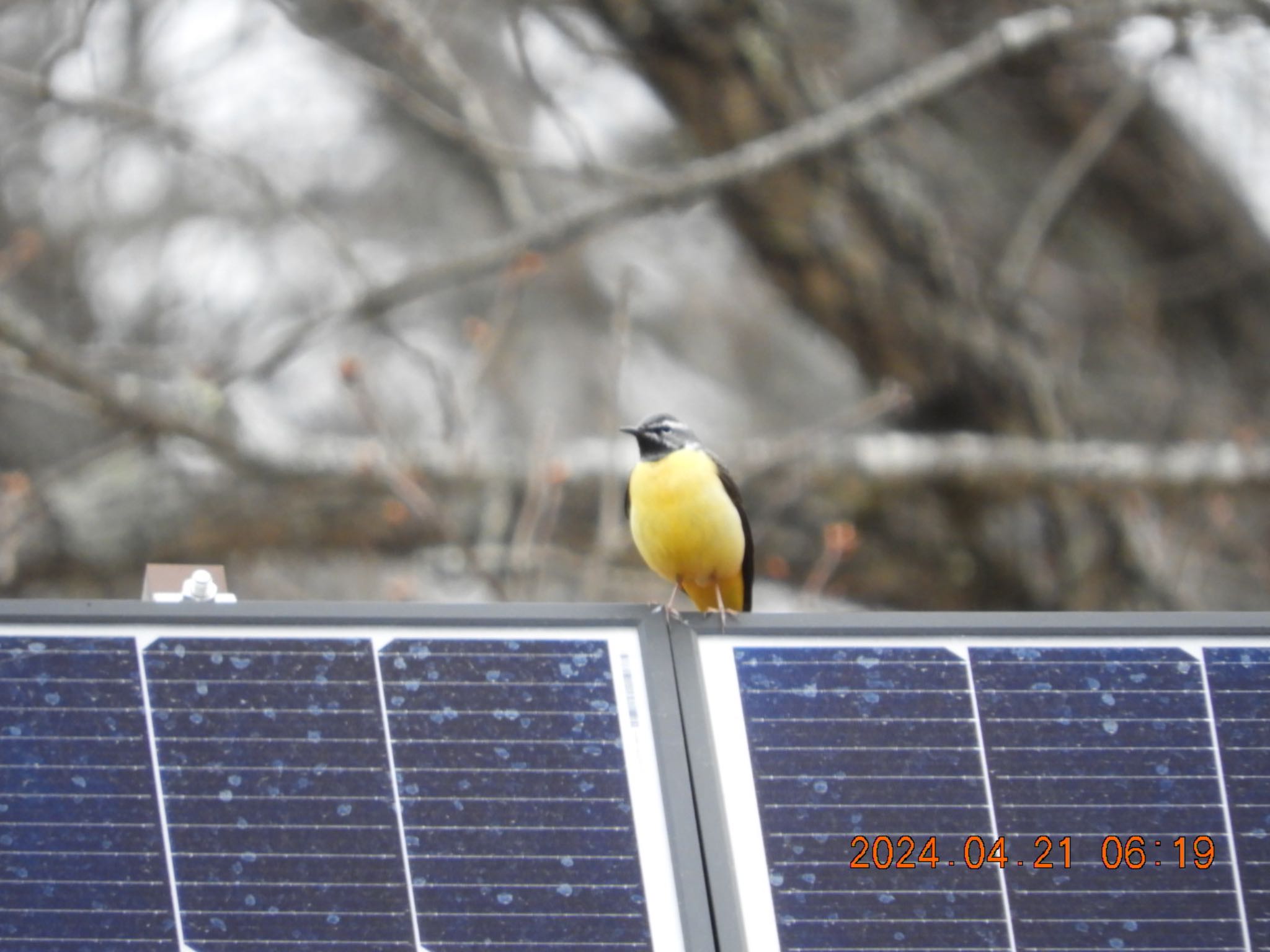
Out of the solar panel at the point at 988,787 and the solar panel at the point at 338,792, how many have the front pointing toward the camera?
2

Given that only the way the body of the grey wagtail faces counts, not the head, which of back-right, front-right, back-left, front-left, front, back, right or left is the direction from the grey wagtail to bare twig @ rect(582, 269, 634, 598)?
back-right

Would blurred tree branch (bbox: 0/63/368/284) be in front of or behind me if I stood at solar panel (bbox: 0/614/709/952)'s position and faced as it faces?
behind

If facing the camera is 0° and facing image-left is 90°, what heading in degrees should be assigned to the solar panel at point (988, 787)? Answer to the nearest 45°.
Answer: approximately 0°

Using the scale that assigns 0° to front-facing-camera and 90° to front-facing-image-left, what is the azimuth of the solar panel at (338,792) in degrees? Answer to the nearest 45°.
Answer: approximately 0°

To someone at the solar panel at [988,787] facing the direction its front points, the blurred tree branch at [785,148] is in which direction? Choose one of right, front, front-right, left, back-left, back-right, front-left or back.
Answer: back

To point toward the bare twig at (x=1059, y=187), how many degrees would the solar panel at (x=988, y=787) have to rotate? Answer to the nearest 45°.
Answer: approximately 180°

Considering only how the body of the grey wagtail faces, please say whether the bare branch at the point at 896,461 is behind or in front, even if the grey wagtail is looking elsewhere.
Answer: behind
